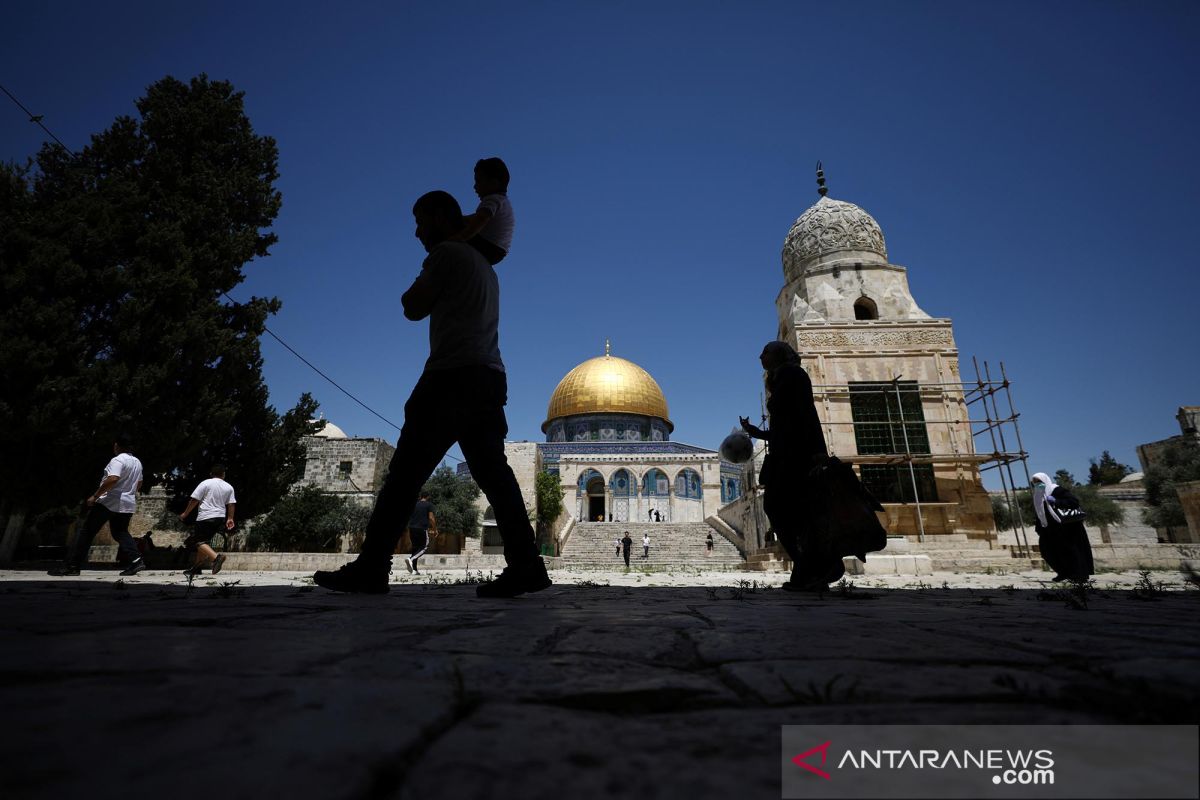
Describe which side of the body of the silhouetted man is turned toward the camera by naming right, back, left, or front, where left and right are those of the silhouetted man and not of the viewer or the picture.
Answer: left

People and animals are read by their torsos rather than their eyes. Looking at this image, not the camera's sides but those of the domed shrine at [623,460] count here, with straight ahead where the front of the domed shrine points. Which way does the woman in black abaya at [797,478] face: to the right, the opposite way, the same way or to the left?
to the right

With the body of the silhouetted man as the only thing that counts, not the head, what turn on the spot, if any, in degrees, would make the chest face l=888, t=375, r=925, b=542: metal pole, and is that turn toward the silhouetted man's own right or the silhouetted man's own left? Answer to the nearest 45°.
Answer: approximately 135° to the silhouetted man's own right

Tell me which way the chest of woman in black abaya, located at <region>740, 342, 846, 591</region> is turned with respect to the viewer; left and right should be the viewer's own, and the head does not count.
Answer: facing to the left of the viewer

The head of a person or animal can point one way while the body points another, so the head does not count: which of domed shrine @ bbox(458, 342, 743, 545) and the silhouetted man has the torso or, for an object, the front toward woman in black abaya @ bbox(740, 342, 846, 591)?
the domed shrine

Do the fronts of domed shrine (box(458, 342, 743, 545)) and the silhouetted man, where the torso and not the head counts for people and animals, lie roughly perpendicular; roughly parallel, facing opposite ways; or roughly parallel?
roughly perpendicular

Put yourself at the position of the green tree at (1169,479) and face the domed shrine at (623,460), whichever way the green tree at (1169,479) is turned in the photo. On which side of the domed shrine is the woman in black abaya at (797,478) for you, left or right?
left

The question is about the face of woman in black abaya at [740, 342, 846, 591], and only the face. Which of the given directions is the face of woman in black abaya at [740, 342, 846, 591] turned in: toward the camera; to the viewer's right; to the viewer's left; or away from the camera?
to the viewer's left

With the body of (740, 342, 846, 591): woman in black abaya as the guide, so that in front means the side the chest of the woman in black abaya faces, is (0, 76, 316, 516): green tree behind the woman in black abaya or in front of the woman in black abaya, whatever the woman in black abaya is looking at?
in front

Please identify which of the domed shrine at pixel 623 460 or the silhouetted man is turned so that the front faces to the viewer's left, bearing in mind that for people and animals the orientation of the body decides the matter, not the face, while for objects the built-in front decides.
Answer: the silhouetted man

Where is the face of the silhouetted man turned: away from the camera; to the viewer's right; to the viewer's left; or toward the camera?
to the viewer's left

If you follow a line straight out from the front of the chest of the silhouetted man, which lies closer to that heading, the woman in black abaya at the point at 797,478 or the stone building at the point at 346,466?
the stone building
